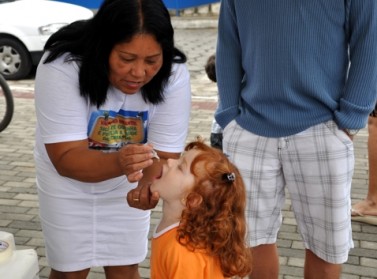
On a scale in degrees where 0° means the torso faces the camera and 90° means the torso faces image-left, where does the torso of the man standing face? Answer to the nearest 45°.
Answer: approximately 0°

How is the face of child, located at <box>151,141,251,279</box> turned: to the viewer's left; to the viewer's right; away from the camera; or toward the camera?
to the viewer's left

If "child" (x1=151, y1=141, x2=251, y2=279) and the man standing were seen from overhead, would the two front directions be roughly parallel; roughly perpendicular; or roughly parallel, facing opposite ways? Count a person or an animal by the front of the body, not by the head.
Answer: roughly perpendicular

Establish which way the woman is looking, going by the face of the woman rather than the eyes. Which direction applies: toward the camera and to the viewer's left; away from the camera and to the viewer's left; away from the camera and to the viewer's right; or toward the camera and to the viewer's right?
toward the camera and to the viewer's right

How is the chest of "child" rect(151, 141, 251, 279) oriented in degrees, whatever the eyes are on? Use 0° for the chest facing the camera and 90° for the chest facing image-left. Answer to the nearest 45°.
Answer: approximately 90°

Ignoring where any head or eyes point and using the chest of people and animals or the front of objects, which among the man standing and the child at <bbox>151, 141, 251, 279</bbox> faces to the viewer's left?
the child

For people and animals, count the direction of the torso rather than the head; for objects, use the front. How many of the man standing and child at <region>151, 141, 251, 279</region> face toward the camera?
1

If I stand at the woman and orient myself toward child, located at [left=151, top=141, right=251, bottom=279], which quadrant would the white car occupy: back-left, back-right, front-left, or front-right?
back-left

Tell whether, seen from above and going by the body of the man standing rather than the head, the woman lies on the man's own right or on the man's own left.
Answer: on the man's own right

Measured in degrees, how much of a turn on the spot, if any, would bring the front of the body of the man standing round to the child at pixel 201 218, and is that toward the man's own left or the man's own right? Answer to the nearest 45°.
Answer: approximately 45° to the man's own right
